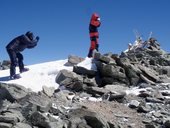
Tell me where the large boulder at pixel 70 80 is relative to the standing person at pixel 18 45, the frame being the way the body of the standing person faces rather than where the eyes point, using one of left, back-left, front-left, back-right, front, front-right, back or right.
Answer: front-right

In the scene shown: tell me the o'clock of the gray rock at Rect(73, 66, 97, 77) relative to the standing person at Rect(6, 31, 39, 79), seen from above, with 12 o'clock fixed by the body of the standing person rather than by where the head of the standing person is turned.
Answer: The gray rock is roughly at 1 o'clock from the standing person.

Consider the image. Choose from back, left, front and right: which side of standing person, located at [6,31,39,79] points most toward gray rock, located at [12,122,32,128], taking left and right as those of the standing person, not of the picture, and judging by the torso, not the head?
right

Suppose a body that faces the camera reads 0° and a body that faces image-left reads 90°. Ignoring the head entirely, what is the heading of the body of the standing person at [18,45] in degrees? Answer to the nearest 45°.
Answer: approximately 270°

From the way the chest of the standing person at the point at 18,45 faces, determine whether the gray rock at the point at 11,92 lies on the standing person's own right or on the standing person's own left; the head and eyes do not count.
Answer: on the standing person's own right

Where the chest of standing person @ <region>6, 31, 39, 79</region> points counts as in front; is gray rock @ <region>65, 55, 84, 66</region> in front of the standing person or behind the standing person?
in front

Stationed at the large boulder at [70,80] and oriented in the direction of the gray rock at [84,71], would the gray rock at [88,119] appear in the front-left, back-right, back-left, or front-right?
back-right

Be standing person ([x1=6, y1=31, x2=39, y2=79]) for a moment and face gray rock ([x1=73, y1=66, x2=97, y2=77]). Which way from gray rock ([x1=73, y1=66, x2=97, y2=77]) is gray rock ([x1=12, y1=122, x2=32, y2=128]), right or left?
right

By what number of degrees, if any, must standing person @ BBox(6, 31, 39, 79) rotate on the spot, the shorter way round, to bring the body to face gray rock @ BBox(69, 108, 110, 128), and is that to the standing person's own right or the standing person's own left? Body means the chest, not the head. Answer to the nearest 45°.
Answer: approximately 90° to the standing person's own right
